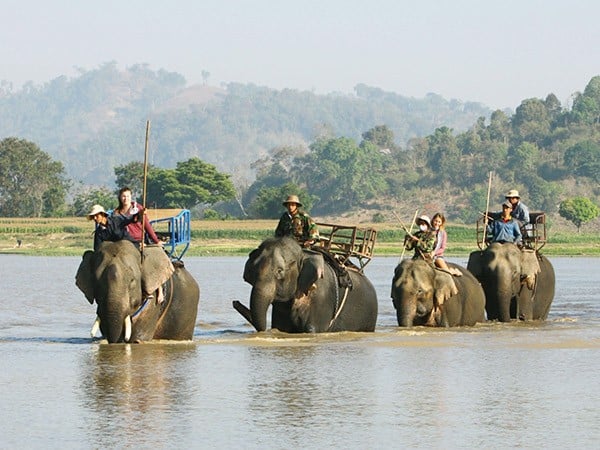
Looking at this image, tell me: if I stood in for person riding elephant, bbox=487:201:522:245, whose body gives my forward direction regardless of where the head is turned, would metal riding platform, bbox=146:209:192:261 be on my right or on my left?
on my right

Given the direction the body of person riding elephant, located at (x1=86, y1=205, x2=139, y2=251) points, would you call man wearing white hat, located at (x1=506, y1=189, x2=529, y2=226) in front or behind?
behind

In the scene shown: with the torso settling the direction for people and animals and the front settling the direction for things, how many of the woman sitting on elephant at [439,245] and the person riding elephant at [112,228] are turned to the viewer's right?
0
